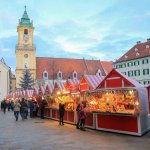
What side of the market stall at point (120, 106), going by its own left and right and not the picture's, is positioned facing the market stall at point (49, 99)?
right

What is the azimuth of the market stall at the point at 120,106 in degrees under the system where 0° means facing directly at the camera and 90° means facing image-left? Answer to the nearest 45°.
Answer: approximately 45°

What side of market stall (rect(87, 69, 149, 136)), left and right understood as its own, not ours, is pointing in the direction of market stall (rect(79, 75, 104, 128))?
right

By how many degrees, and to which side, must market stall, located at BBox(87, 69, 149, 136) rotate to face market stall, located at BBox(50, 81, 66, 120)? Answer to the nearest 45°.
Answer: approximately 90° to its right

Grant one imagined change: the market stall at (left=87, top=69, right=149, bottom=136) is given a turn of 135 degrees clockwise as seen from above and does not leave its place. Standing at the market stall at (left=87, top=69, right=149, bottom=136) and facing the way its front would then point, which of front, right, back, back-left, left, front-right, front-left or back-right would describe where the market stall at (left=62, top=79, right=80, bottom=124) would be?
front-left
